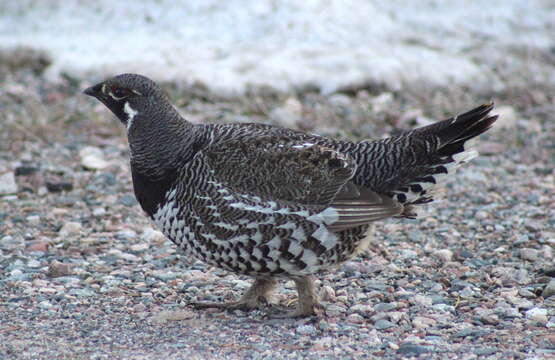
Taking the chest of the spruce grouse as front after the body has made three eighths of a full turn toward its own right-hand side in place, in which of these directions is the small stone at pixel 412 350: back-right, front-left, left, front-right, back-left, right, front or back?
right

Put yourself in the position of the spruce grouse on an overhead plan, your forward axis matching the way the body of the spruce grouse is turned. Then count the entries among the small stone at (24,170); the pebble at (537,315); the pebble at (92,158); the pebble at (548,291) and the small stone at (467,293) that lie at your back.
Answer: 3

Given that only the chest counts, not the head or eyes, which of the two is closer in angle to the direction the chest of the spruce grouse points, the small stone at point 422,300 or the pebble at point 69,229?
the pebble

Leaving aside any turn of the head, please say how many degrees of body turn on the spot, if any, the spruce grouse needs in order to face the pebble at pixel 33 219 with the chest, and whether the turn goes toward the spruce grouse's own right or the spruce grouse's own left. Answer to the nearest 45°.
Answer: approximately 45° to the spruce grouse's own right

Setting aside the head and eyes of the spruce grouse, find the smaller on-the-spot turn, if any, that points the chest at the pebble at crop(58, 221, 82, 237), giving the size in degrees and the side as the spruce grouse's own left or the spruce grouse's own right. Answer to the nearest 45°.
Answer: approximately 45° to the spruce grouse's own right

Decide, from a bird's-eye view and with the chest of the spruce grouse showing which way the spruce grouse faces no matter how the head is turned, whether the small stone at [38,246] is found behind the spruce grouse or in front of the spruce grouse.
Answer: in front

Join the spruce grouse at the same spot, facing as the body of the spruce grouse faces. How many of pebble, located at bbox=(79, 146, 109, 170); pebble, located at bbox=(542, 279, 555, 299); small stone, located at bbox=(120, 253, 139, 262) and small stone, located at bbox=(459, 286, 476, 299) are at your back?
2

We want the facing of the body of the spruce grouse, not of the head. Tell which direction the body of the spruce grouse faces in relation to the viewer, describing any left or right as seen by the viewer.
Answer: facing to the left of the viewer

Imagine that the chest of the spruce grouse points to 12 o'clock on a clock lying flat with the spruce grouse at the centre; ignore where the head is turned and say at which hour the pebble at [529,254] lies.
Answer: The pebble is roughly at 5 o'clock from the spruce grouse.

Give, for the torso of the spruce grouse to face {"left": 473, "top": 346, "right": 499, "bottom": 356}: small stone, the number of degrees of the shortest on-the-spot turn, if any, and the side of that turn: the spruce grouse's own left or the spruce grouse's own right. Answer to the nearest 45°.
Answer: approximately 135° to the spruce grouse's own left

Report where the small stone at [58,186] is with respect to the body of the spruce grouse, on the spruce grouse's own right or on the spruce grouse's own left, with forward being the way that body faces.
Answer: on the spruce grouse's own right

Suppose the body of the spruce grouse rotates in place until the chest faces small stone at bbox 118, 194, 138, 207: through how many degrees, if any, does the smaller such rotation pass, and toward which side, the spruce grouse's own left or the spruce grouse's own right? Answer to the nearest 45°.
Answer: approximately 45° to the spruce grouse's own right

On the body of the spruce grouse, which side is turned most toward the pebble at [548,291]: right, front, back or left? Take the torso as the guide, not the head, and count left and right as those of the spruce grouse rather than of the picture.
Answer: back

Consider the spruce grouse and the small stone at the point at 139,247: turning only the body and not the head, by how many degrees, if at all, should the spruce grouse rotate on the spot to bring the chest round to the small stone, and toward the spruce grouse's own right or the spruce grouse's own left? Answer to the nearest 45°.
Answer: approximately 45° to the spruce grouse's own right

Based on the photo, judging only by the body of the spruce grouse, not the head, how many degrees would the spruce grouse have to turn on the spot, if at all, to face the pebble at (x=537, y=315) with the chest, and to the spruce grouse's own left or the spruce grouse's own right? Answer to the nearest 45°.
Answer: approximately 180°

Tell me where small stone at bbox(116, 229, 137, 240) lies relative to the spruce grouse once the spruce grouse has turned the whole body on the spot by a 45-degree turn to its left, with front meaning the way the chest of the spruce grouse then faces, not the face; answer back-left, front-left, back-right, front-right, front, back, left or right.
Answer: right
